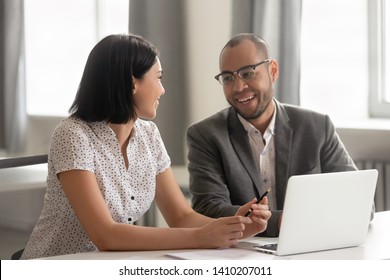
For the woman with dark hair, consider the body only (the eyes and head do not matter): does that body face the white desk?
yes

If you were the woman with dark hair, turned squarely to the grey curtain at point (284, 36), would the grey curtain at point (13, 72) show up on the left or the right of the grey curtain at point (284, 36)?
left

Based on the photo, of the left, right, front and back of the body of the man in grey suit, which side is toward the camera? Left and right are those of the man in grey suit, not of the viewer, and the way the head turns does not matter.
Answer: front

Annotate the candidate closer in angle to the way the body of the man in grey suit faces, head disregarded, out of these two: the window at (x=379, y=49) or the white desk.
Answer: the white desk

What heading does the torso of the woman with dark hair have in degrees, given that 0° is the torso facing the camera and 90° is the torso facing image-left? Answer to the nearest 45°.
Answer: approximately 315°

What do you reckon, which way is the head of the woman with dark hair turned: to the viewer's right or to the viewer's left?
to the viewer's right

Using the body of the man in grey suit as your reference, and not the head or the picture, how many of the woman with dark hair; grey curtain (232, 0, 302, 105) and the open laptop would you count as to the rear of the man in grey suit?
1

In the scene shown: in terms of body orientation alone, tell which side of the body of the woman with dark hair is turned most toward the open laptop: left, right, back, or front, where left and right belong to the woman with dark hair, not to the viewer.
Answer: front

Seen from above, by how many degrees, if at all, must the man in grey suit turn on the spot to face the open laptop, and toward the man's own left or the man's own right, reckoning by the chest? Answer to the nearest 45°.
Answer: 0° — they already face it

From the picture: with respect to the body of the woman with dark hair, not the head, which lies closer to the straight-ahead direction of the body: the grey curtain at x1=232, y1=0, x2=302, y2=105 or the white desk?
the white desk

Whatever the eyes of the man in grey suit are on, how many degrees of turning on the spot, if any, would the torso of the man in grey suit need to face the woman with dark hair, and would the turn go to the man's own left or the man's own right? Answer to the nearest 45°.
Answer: approximately 45° to the man's own right

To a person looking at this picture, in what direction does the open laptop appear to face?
facing away from the viewer and to the left of the viewer

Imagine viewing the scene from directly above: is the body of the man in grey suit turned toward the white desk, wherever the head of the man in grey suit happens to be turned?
yes

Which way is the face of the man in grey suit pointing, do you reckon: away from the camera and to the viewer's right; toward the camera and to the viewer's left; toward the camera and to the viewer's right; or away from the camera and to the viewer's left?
toward the camera and to the viewer's left

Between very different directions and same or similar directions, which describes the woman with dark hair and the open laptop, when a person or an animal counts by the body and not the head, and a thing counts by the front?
very different directions
